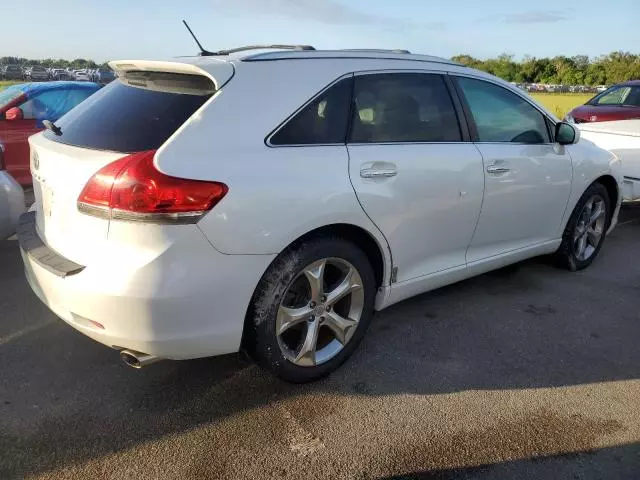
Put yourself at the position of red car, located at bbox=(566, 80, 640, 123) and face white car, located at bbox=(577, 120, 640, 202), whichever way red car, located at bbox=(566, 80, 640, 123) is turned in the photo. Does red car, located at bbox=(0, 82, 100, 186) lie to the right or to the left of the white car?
right

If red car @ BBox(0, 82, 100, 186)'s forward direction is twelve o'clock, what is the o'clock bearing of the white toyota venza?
The white toyota venza is roughly at 10 o'clock from the red car.

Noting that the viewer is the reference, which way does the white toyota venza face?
facing away from the viewer and to the right of the viewer

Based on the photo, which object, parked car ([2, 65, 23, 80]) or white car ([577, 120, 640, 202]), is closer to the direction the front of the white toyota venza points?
the white car

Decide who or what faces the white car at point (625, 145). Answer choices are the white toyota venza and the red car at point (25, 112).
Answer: the white toyota venza

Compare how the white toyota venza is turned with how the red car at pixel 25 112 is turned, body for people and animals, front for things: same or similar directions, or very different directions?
very different directions

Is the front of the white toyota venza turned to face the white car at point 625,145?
yes

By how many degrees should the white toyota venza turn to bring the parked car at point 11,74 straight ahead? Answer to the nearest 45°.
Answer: approximately 90° to its left

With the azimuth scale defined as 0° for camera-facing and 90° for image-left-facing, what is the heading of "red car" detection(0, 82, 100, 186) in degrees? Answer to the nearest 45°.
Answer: approximately 45°

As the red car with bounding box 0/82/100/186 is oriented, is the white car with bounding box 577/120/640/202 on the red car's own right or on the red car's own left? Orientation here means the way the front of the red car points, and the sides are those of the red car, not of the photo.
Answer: on the red car's own left

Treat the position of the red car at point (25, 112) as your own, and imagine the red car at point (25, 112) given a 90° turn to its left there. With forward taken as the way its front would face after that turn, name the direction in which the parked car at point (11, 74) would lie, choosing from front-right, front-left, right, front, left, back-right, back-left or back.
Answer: back-left
